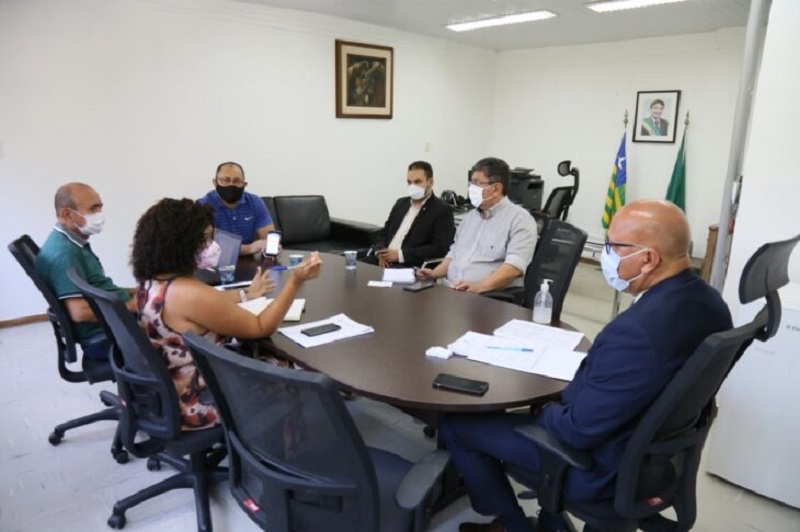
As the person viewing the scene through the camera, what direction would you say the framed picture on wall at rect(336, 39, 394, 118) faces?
facing the viewer and to the right of the viewer

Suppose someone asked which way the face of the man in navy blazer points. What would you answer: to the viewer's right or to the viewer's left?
to the viewer's left

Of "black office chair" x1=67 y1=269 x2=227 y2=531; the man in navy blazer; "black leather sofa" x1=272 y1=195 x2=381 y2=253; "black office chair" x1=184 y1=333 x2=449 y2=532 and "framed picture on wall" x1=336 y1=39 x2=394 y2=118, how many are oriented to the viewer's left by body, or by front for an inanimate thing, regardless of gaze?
1

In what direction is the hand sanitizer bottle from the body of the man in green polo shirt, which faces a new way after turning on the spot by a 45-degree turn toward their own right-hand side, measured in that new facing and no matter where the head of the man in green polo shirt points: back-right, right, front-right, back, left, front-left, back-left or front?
front

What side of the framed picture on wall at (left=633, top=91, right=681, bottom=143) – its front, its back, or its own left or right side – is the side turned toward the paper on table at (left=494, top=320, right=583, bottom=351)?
front

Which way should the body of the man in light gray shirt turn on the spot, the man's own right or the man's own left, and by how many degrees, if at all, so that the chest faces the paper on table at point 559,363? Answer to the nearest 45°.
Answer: approximately 45° to the man's own left

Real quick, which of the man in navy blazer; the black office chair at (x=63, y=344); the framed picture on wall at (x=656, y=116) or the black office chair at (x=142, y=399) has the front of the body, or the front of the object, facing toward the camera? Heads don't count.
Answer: the framed picture on wall

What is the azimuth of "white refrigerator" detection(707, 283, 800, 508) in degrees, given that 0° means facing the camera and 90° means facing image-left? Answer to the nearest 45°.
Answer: approximately 45°

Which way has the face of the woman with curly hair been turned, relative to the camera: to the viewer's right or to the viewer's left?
to the viewer's right

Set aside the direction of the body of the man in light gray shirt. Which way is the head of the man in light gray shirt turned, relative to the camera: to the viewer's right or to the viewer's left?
to the viewer's left

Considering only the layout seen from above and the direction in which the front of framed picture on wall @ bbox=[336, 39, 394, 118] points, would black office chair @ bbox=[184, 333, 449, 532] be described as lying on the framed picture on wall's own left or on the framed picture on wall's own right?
on the framed picture on wall's own right

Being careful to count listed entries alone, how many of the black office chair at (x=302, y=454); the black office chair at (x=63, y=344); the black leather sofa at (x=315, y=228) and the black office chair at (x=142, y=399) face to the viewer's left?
0

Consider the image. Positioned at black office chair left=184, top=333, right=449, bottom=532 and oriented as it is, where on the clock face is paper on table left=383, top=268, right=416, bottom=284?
The paper on table is roughly at 11 o'clock from the black office chair.

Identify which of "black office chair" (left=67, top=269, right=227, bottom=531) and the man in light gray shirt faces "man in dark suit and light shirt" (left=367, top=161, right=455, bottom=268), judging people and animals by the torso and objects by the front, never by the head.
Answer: the black office chair

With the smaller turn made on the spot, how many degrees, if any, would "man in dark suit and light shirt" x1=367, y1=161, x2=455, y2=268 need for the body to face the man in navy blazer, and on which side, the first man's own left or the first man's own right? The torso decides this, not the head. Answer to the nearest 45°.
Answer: approximately 45° to the first man's own left

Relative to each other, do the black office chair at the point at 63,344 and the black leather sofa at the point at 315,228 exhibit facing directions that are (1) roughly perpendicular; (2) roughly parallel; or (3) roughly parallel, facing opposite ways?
roughly perpendicular

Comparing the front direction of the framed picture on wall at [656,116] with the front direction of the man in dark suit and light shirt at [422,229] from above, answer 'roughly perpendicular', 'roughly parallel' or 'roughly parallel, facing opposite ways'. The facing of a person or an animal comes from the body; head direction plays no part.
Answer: roughly parallel

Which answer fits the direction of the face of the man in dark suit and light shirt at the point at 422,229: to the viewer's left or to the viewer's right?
to the viewer's left

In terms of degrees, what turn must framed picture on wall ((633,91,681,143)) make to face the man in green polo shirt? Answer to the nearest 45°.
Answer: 0° — it already faces them
